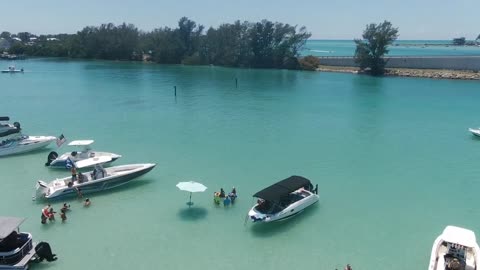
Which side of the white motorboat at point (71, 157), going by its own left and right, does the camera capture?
right

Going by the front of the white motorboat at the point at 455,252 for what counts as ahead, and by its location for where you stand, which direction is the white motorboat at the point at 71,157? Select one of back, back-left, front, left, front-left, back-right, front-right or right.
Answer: left

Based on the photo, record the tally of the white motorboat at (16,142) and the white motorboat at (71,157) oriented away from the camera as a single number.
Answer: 0

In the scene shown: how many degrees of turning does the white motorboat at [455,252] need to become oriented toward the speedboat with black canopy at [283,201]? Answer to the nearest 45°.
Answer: approximately 90° to its left

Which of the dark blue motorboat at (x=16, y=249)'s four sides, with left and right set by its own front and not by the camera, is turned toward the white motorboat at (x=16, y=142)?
right

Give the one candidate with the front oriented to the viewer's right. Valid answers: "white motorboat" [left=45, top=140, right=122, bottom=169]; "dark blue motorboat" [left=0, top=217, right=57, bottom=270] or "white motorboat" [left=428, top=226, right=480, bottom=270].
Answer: "white motorboat" [left=45, top=140, right=122, bottom=169]

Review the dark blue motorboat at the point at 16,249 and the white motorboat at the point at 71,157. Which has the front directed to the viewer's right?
the white motorboat at the point at 71,157

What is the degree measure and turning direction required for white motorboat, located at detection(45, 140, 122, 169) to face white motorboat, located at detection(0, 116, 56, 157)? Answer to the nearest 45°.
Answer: approximately 135° to its left

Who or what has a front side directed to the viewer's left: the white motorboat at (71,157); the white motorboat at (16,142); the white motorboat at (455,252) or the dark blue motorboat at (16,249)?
the dark blue motorboat at (16,249)

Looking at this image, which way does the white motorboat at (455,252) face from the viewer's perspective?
away from the camera

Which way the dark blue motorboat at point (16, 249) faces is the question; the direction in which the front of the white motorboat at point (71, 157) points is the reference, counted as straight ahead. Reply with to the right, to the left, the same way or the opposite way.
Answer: the opposite way

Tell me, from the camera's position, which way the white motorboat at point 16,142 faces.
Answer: facing to the right of the viewer

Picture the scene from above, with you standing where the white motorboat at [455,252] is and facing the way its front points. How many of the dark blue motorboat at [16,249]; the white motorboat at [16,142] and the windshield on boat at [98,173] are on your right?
0

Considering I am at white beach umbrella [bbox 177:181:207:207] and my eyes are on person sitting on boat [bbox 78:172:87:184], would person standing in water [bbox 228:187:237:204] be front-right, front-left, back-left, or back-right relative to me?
back-right

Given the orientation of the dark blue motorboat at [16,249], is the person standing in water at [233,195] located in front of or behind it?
behind

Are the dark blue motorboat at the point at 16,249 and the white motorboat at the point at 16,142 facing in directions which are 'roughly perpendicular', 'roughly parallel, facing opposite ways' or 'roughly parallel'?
roughly parallel, facing opposite ways

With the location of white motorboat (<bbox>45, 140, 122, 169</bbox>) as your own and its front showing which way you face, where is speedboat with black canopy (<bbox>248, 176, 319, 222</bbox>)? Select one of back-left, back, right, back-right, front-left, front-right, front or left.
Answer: front-right

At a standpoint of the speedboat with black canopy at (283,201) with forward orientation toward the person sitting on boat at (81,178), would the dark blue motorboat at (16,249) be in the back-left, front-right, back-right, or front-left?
front-left

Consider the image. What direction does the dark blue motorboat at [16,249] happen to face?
to the viewer's left

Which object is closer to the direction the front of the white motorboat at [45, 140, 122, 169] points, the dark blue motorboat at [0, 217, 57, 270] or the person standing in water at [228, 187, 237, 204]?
the person standing in water

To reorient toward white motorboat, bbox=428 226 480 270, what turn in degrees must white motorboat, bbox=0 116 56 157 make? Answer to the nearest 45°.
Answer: approximately 45° to its right

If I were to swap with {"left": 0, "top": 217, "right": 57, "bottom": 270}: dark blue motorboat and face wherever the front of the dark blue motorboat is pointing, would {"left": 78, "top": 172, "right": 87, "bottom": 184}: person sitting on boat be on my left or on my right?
on my right
